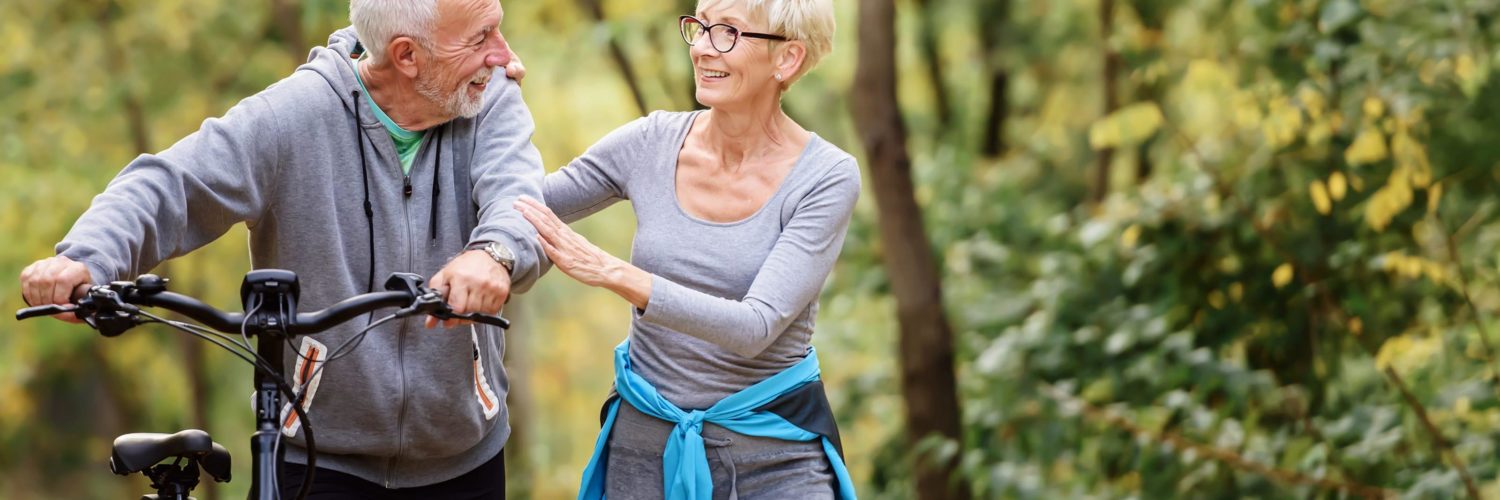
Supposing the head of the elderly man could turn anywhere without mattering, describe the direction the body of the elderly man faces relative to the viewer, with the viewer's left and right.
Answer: facing the viewer

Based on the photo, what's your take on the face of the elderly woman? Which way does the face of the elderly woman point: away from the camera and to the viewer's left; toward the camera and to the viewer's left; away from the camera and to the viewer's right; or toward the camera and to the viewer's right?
toward the camera and to the viewer's left

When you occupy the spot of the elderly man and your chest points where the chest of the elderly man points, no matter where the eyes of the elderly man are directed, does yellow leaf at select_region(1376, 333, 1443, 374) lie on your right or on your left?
on your left

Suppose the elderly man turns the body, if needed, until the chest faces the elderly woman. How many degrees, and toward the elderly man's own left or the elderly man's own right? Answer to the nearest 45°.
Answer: approximately 90° to the elderly man's own left

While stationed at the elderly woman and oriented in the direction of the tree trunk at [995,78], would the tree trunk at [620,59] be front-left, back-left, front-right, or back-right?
front-left

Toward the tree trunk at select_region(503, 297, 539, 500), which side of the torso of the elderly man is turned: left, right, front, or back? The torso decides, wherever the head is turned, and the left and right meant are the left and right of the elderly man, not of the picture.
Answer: back
